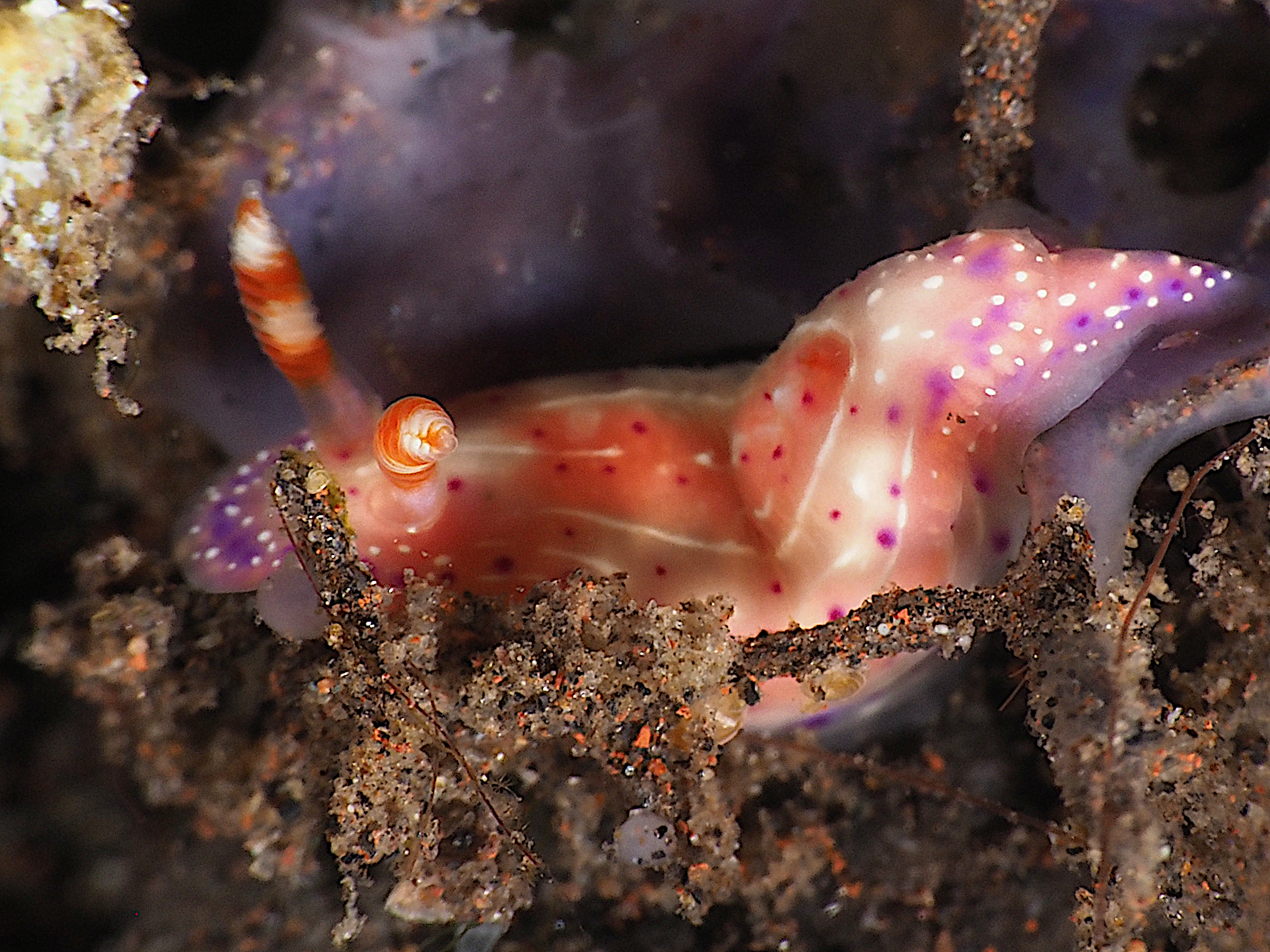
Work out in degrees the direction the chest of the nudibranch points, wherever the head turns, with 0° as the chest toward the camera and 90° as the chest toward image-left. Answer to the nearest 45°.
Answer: approximately 90°
